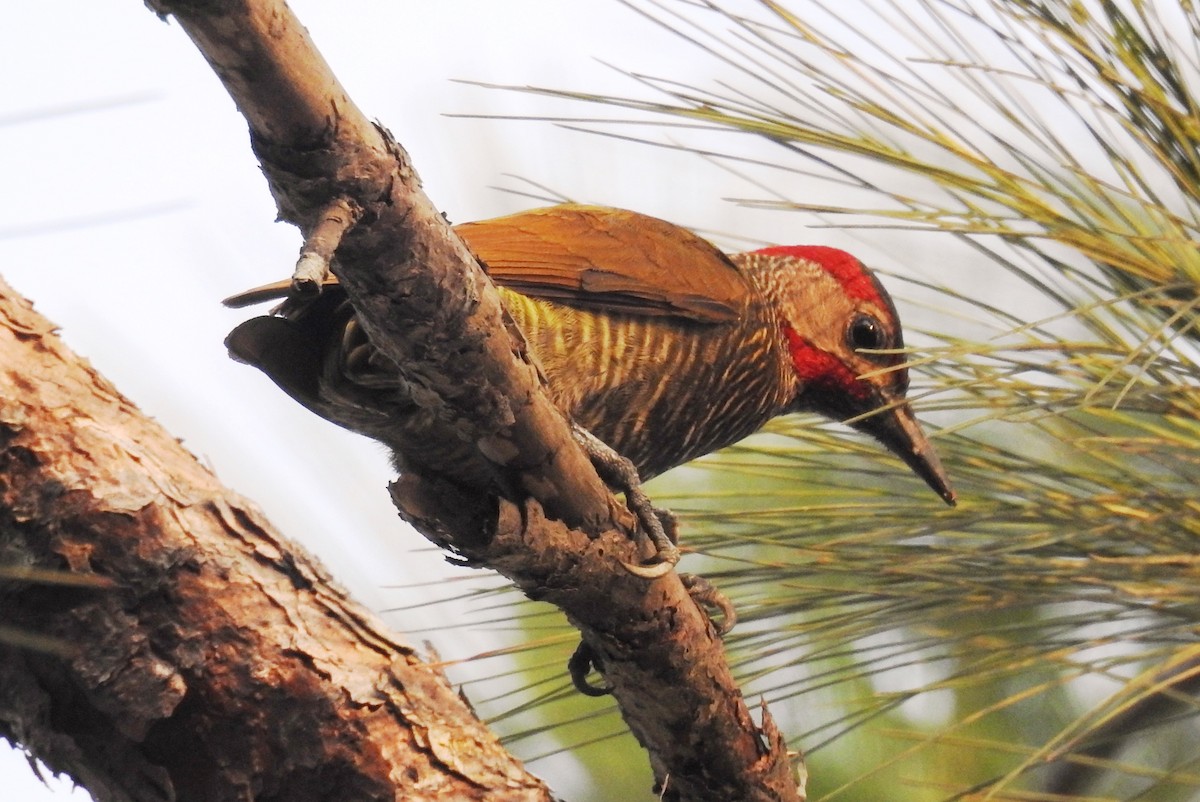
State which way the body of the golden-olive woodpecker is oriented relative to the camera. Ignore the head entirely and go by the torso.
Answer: to the viewer's right

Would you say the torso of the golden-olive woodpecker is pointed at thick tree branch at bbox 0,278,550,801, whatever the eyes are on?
no
